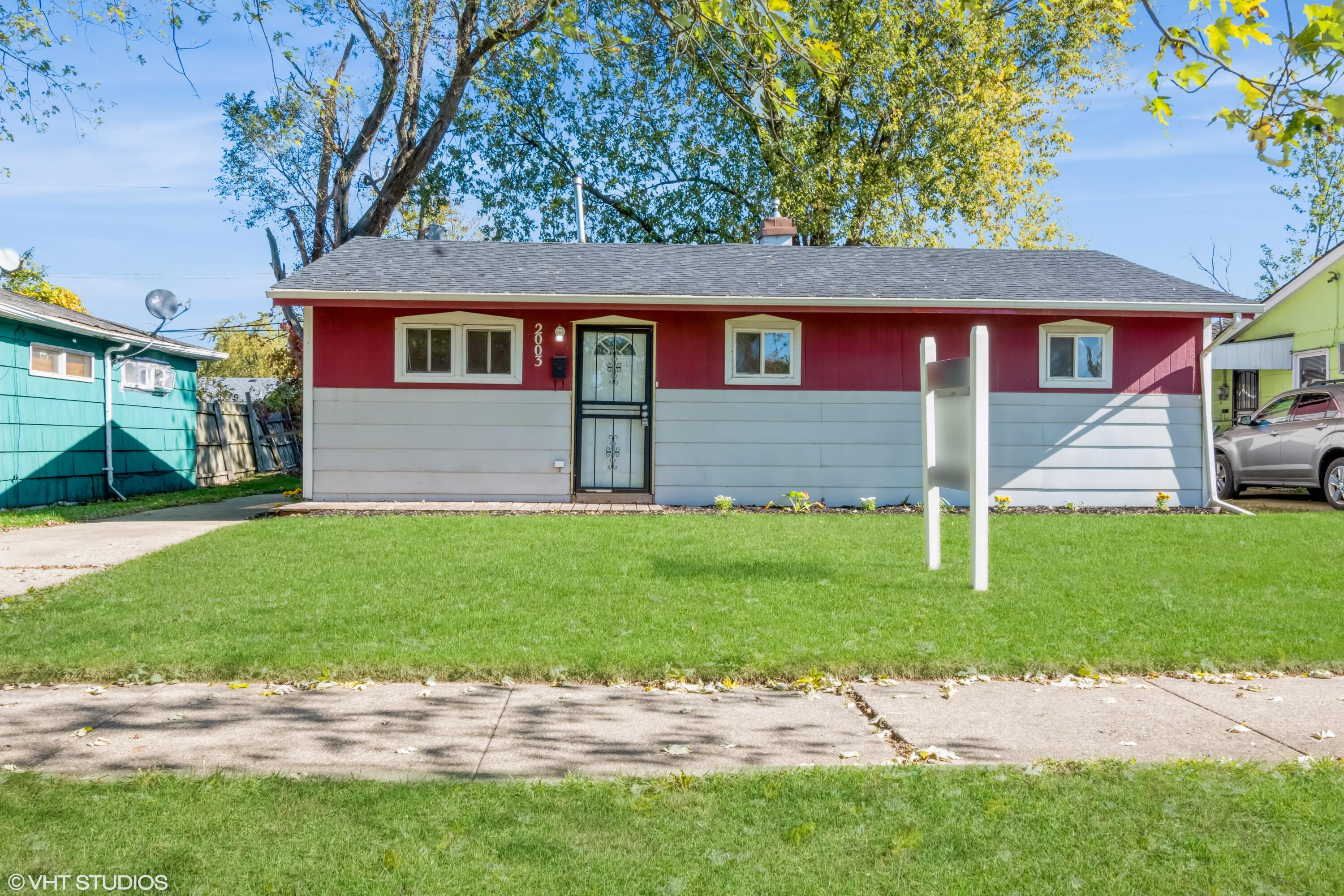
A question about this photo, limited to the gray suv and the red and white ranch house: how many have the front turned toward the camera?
1

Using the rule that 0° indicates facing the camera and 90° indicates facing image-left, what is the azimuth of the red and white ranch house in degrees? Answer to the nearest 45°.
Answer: approximately 0°

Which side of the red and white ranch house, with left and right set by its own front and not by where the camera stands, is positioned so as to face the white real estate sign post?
front

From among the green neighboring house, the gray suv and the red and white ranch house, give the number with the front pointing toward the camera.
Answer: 2

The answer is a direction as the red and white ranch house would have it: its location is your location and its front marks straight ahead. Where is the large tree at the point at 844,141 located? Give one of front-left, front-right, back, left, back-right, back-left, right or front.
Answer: back

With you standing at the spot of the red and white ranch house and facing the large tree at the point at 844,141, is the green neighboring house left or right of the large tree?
right

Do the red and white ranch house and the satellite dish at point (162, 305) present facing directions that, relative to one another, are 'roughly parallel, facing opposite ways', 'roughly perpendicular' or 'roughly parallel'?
roughly perpendicular

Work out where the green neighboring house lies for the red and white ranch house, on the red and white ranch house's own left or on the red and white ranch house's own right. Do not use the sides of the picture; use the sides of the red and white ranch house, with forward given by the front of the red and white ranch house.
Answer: on the red and white ranch house's own left

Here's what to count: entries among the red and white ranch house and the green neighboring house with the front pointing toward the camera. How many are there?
2

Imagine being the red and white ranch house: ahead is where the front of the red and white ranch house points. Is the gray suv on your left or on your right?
on your left
